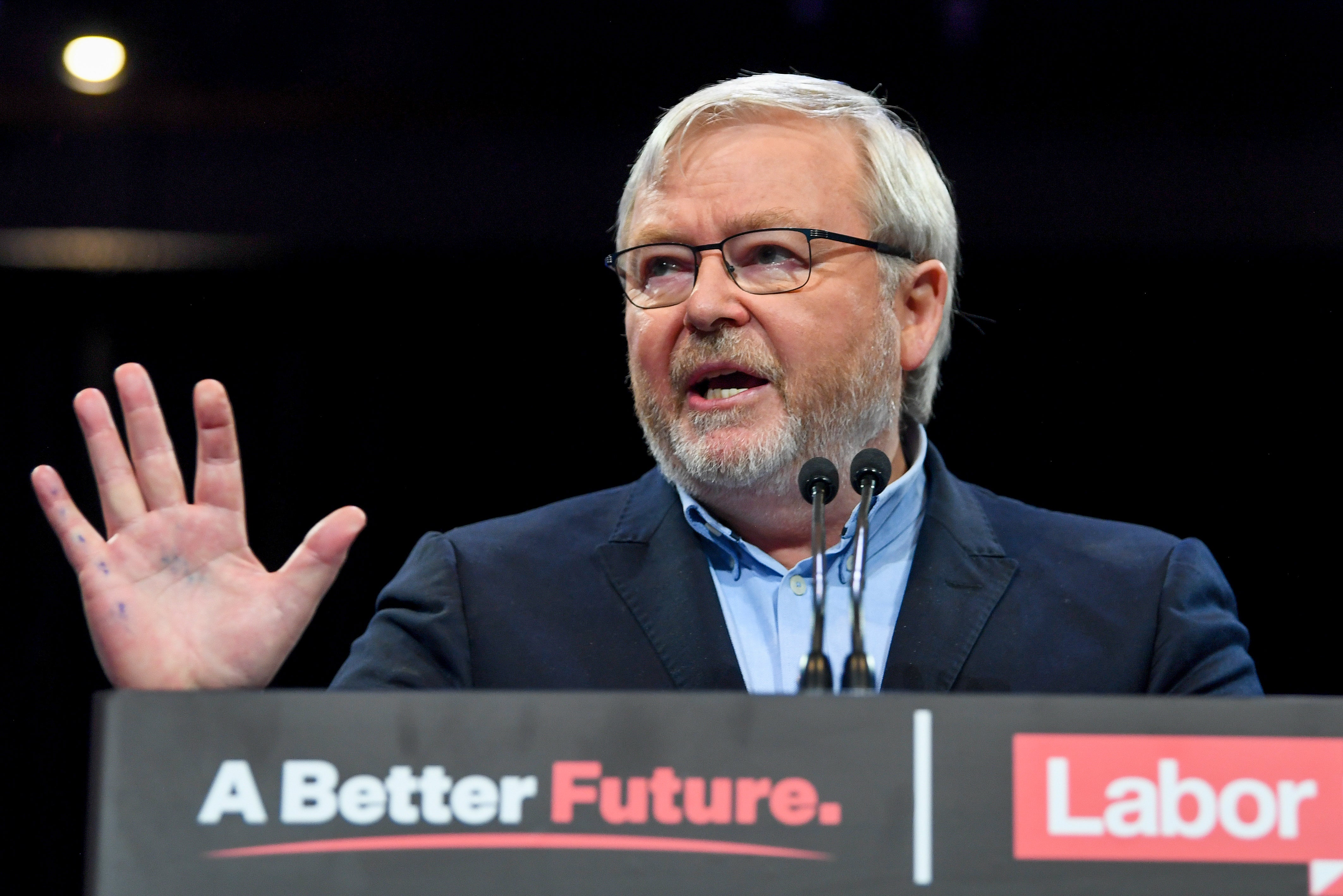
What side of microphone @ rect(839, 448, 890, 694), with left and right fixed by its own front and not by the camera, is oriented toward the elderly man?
front

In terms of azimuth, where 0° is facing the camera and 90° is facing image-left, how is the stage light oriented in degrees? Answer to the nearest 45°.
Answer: approximately 0°

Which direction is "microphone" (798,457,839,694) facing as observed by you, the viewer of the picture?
facing away from the viewer

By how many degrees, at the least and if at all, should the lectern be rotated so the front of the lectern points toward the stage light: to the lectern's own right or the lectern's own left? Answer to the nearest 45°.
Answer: approximately 135° to the lectern's own right

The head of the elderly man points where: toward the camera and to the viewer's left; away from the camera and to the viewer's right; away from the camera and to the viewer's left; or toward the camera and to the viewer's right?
toward the camera and to the viewer's left

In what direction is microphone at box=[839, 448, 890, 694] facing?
away from the camera

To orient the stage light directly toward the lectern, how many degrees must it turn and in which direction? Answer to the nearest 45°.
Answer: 0° — it already faces it

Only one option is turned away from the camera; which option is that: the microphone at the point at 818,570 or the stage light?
the microphone

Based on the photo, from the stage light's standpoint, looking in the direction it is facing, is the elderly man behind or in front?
in front

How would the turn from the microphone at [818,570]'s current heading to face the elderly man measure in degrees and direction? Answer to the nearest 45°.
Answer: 0° — it already faces them
